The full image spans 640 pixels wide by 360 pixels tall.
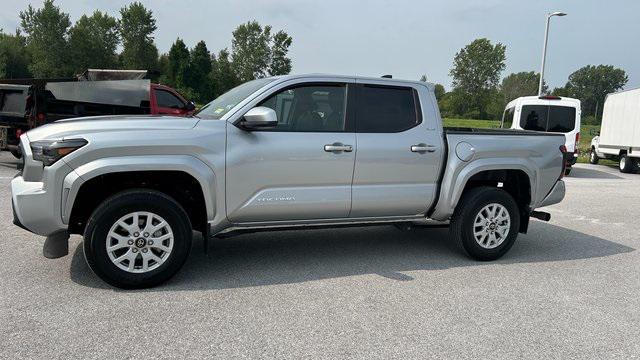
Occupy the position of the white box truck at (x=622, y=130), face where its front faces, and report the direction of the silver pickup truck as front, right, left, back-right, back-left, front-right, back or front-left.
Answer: back-left

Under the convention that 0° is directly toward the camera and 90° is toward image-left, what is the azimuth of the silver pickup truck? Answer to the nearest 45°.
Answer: approximately 90°

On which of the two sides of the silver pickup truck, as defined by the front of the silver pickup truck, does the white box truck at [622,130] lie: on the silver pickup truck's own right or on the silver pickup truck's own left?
on the silver pickup truck's own right

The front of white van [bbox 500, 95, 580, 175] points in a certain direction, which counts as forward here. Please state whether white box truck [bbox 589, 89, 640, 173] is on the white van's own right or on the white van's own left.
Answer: on the white van's own right

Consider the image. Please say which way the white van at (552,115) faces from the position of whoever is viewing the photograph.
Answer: facing away from the viewer and to the left of the viewer

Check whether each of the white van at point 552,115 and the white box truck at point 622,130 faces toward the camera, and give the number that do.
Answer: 0

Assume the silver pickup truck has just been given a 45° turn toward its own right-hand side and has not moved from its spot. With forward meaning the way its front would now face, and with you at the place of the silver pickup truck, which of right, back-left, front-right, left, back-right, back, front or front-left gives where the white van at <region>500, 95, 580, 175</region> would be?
right
